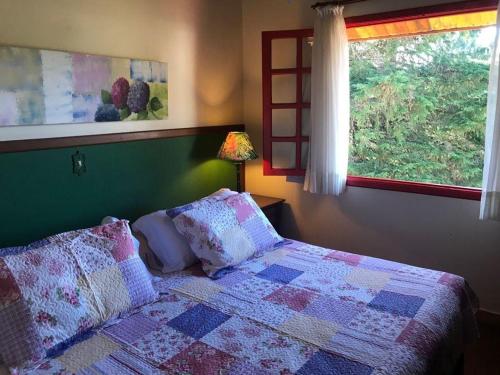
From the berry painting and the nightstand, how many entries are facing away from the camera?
0

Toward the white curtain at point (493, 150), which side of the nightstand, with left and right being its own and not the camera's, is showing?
front

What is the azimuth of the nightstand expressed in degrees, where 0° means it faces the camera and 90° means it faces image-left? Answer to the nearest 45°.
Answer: approximately 315°

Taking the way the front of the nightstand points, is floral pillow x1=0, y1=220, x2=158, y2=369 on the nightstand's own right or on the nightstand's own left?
on the nightstand's own right

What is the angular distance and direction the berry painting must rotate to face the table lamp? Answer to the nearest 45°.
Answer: approximately 45° to its left

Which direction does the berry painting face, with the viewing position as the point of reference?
facing the viewer and to the right of the viewer

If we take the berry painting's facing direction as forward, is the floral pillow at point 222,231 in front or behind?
in front

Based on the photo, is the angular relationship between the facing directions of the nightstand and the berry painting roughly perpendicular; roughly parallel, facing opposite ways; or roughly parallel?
roughly parallel

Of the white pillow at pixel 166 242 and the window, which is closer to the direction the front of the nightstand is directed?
the window
